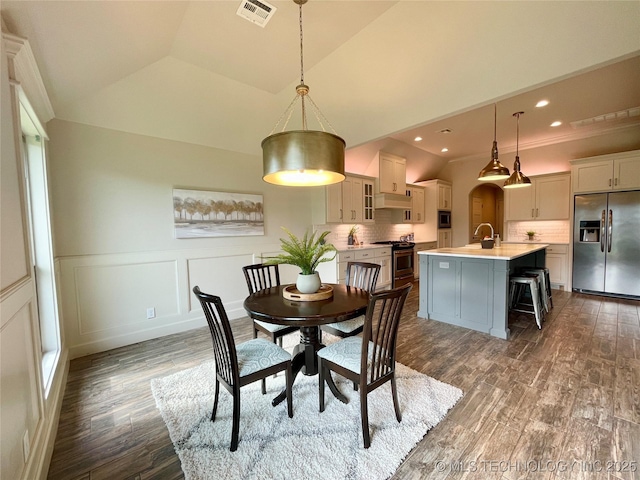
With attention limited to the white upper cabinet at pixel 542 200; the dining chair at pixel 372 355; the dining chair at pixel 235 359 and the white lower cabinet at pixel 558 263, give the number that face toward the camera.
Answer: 2

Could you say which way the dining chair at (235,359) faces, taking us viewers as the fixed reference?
facing away from the viewer and to the right of the viewer

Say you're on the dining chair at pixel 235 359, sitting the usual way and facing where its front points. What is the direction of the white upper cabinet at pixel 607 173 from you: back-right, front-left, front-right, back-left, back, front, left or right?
front-right

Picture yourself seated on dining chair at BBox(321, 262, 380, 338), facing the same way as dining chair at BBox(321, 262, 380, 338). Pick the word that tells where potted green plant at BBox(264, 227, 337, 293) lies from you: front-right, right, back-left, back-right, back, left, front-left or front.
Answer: front

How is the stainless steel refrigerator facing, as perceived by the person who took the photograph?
facing the viewer

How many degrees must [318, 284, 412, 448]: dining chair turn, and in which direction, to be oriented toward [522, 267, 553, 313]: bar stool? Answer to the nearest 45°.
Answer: approximately 90° to its right

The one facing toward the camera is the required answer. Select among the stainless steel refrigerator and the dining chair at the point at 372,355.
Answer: the stainless steel refrigerator

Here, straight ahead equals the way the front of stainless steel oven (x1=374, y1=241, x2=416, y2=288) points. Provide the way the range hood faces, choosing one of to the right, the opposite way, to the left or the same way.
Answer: the same way

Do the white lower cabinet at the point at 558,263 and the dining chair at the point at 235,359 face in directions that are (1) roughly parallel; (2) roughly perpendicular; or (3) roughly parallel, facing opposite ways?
roughly parallel, facing opposite ways

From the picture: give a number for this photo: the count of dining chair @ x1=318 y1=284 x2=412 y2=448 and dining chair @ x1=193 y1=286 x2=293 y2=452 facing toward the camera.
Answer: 0

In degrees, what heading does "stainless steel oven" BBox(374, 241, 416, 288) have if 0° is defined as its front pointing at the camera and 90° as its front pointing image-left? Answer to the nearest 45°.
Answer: approximately 315°

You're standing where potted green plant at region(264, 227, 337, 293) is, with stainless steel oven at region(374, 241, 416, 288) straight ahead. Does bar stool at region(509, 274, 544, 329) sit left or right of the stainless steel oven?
right

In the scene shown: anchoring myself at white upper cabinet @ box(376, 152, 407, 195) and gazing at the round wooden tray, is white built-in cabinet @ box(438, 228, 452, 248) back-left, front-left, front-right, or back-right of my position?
back-left

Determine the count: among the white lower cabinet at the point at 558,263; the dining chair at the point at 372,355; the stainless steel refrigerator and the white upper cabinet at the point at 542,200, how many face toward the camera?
3

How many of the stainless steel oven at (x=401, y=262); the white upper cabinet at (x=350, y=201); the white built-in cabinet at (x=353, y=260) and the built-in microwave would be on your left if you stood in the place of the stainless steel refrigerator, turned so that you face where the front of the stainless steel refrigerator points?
0

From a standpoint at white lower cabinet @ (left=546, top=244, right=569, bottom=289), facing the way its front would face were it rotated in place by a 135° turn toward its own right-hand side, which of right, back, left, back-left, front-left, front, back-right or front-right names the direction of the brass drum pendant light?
back-left

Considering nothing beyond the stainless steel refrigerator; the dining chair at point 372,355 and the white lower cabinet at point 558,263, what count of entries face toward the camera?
2

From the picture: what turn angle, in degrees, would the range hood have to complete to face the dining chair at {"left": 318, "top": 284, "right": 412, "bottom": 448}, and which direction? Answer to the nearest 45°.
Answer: approximately 45° to its right
